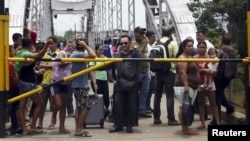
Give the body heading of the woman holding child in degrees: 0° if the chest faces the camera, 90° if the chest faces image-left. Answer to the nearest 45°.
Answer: approximately 0°
